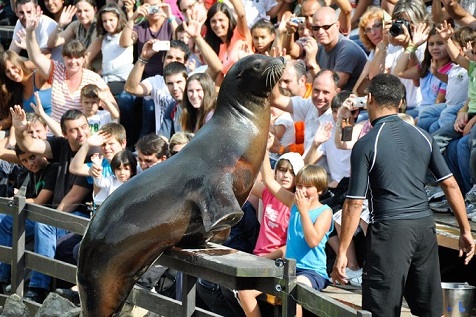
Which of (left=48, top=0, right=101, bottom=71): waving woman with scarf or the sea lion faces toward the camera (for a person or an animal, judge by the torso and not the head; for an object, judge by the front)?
the waving woman with scarf

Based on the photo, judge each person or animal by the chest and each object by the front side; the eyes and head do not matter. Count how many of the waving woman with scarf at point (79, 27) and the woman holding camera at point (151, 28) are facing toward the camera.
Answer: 2

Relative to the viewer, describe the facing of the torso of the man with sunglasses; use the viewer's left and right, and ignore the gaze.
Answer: facing the viewer and to the left of the viewer

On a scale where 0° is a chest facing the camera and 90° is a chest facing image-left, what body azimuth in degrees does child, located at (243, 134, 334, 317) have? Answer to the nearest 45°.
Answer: approximately 45°

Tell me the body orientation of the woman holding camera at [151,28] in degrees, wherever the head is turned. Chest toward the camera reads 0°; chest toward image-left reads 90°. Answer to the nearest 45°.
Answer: approximately 0°

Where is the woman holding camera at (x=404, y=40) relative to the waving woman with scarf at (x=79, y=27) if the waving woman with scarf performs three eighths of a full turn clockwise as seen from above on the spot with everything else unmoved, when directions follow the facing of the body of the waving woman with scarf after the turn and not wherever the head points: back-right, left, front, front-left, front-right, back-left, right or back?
back

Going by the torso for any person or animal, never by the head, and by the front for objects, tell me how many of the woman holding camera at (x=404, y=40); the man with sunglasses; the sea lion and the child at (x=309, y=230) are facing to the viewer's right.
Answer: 1

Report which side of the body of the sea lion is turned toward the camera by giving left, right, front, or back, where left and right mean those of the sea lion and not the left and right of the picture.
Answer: right

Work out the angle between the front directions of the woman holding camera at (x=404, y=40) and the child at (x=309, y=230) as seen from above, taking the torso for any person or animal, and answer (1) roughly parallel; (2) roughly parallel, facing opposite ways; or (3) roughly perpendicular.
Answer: roughly parallel

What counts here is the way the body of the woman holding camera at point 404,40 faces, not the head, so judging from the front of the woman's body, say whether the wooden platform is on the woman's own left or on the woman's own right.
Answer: on the woman's own left

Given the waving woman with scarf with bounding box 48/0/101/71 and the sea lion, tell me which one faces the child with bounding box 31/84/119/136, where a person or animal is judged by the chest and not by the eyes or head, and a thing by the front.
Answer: the waving woman with scarf

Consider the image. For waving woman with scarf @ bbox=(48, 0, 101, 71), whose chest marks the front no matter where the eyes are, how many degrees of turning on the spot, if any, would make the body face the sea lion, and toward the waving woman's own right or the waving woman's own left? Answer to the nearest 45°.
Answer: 0° — they already face it

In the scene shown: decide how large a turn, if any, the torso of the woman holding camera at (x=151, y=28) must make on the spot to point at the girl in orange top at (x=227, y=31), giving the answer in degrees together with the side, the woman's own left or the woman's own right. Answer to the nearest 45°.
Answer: approximately 45° to the woman's own left
